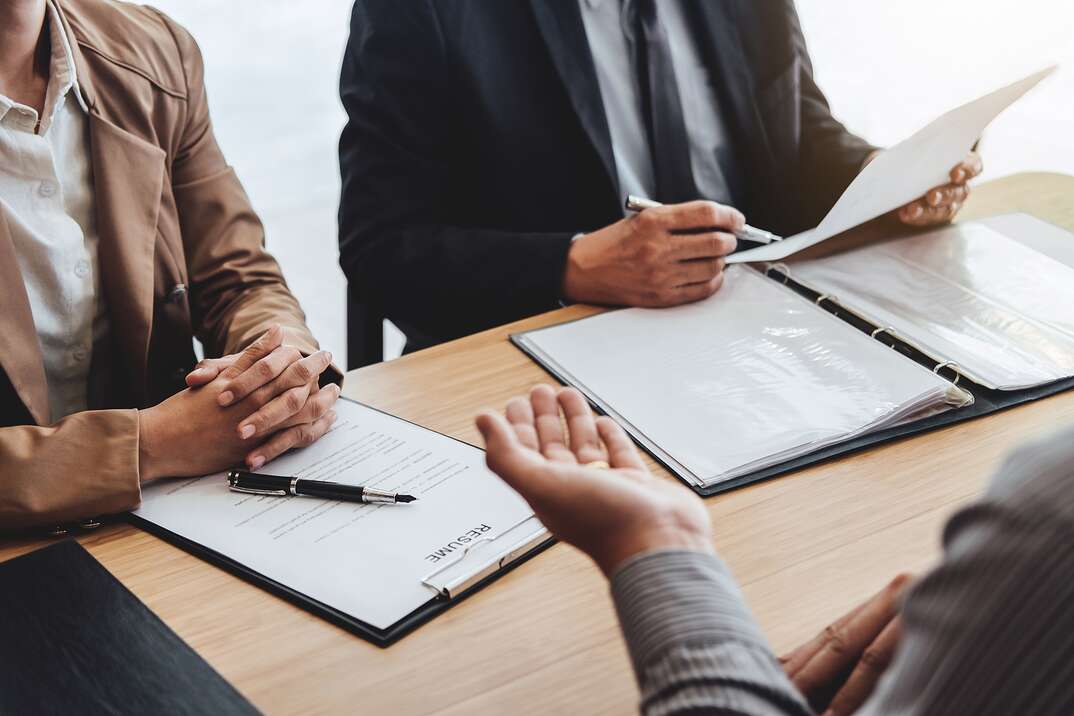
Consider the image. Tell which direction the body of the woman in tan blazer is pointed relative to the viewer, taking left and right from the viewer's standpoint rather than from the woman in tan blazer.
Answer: facing the viewer and to the right of the viewer

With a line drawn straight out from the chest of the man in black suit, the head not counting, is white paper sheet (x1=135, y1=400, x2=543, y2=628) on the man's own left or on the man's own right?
on the man's own right

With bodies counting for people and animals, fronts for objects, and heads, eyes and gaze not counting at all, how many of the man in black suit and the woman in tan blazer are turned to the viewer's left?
0

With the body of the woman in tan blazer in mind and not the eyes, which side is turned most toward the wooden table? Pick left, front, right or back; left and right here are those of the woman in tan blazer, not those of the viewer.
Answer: front

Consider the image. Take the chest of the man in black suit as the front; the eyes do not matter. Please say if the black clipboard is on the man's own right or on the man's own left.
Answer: on the man's own right

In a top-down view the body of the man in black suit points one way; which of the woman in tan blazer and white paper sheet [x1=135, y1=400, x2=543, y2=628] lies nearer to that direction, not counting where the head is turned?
the white paper sheet

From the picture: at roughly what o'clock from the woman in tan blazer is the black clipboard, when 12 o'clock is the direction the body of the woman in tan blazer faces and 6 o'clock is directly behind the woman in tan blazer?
The black clipboard is roughly at 1 o'clock from the woman in tan blazer.
